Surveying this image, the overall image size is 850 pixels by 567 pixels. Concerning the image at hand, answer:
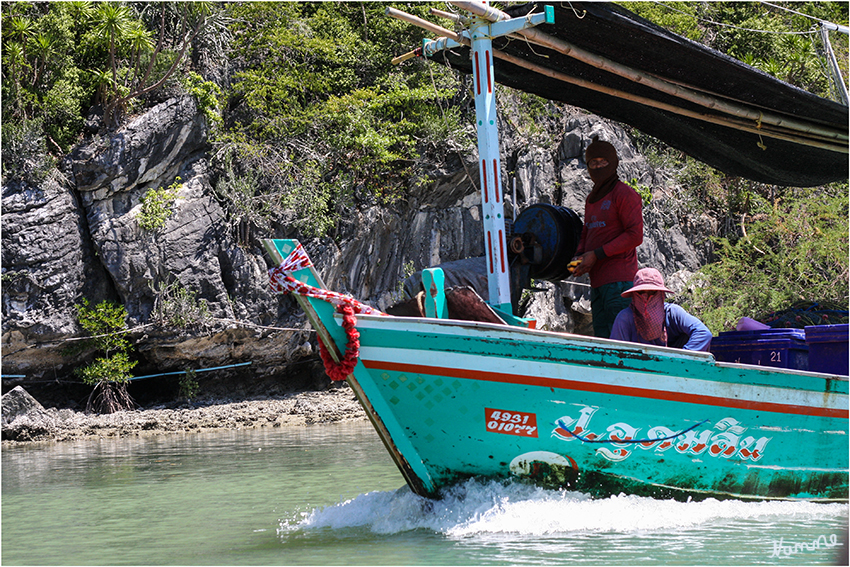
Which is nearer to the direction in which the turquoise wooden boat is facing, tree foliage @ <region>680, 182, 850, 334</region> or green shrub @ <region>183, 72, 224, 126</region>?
the green shrub

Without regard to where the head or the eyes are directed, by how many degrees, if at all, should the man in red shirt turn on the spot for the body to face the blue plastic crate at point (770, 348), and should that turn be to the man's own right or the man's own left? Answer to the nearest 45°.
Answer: approximately 135° to the man's own left

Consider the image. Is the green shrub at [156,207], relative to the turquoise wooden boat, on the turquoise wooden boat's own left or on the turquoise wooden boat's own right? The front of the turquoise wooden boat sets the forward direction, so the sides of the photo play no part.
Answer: on the turquoise wooden boat's own right

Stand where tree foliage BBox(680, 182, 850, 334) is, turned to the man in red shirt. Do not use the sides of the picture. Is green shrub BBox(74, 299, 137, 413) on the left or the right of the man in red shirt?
right

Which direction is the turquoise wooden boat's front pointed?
to the viewer's left

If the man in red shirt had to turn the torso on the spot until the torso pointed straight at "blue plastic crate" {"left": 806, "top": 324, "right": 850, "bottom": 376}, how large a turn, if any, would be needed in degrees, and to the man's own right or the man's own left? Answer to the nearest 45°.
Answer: approximately 135° to the man's own left

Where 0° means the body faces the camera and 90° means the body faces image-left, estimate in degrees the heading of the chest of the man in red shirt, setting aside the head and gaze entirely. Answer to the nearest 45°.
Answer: approximately 45°

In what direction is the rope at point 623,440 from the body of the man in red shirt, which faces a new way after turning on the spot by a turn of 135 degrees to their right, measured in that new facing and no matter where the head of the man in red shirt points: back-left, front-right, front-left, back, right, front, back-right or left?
back

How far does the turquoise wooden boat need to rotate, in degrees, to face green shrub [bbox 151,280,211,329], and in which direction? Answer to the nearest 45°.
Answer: approximately 45° to its right
